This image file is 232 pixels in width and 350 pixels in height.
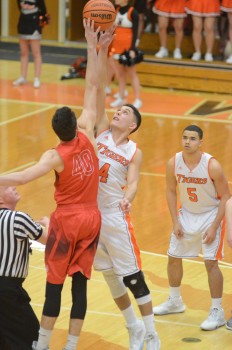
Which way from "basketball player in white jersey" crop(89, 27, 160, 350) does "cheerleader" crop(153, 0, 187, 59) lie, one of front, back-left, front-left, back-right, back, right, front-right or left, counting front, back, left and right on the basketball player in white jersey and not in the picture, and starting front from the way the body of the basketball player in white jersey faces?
back-right

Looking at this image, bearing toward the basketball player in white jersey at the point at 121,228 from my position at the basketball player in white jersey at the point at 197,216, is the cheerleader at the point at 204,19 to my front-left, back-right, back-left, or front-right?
back-right

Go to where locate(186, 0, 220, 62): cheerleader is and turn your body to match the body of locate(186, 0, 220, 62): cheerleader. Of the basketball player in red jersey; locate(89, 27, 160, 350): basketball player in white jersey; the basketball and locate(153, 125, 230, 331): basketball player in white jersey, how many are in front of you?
4

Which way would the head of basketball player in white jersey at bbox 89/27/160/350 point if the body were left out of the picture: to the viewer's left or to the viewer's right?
to the viewer's left

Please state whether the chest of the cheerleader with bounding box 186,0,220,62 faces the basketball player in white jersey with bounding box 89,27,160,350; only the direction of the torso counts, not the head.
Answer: yes

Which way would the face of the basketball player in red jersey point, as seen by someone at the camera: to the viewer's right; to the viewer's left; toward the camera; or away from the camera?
away from the camera

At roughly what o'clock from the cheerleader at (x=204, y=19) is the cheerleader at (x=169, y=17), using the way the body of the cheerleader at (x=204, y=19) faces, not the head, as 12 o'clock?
the cheerleader at (x=169, y=17) is roughly at 4 o'clock from the cheerleader at (x=204, y=19).

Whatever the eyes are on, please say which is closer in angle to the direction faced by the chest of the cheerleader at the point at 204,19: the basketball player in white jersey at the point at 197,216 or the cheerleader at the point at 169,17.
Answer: the basketball player in white jersey

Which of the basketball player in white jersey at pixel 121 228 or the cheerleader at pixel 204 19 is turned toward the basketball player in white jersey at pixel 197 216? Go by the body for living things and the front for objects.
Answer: the cheerleader

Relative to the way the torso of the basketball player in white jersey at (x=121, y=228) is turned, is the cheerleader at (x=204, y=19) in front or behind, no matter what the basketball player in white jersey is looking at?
behind

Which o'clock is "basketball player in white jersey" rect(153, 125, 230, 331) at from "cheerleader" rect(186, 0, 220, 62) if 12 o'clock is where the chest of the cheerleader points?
The basketball player in white jersey is roughly at 12 o'clock from the cheerleader.
